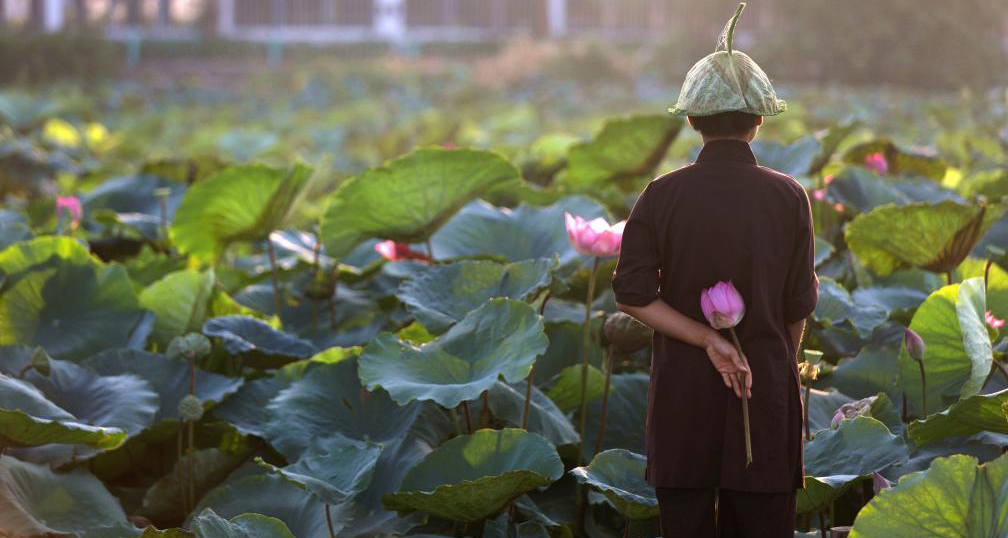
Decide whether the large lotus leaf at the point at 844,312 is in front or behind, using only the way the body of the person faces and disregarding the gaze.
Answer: in front

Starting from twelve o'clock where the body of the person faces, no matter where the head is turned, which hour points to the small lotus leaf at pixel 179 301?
The small lotus leaf is roughly at 10 o'clock from the person.

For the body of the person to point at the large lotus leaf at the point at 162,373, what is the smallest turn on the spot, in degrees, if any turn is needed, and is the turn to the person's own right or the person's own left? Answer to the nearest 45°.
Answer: approximately 45° to the person's own left

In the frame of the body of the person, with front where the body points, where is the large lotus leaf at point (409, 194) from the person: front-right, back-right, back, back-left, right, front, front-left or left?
front-left

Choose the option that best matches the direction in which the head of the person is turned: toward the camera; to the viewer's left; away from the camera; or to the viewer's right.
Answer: away from the camera

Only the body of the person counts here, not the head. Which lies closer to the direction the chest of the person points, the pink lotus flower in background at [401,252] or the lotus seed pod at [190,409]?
the pink lotus flower in background

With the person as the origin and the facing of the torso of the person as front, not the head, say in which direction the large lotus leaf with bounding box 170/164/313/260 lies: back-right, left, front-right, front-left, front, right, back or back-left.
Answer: front-left

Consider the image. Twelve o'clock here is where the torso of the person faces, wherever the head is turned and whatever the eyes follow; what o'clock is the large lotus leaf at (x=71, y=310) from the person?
The large lotus leaf is roughly at 10 o'clock from the person.

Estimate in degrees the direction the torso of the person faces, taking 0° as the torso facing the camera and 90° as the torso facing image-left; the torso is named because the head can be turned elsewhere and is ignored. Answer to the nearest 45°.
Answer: approximately 180°

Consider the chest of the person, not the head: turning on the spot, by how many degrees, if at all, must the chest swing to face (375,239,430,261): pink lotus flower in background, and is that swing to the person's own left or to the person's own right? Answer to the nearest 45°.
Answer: approximately 45° to the person's own left
